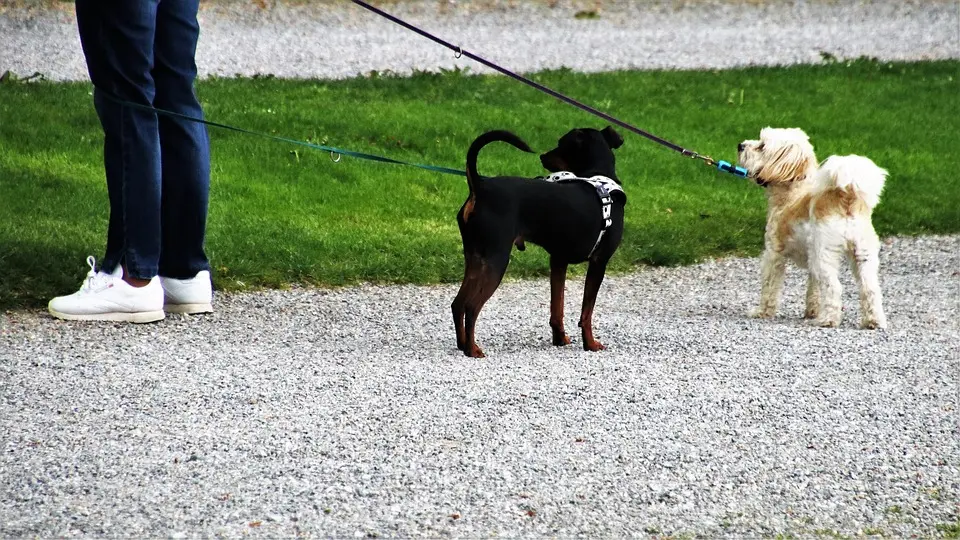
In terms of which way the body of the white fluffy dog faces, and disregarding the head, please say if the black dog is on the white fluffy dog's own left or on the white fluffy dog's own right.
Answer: on the white fluffy dog's own left

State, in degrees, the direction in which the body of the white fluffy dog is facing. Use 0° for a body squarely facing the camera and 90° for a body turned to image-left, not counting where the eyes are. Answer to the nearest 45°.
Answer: approximately 135°
